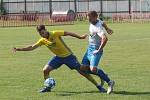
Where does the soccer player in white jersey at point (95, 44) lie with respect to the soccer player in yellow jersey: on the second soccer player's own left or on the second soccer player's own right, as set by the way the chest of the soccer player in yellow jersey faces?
on the second soccer player's own left
